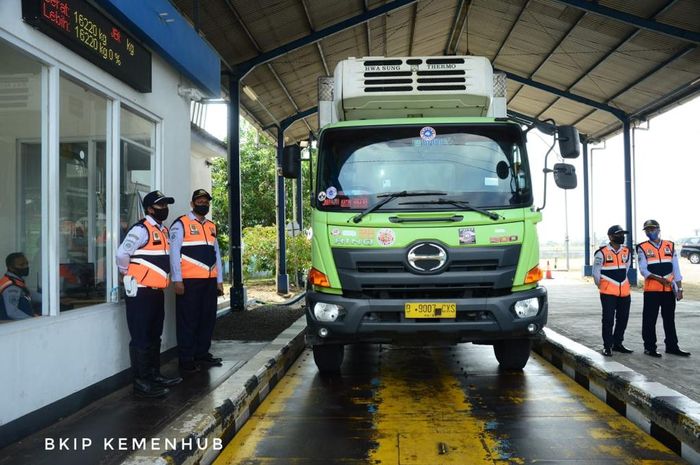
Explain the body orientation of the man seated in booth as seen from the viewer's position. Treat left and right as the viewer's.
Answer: facing the viewer and to the right of the viewer

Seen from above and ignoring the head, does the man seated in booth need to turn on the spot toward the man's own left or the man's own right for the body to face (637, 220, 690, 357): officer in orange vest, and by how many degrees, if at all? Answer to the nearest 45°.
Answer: approximately 45° to the man's own left

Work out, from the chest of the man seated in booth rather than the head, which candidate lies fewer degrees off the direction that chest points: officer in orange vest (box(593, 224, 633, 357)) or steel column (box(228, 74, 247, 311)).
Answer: the officer in orange vest

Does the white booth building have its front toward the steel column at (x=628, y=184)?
no

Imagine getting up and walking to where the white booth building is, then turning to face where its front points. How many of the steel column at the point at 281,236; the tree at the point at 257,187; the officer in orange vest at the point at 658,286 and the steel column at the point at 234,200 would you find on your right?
0

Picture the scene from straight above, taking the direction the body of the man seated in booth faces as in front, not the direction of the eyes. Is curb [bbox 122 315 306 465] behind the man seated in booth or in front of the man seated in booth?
in front

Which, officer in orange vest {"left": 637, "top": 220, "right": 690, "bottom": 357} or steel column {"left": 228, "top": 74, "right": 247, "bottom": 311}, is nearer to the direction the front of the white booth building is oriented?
the officer in orange vest

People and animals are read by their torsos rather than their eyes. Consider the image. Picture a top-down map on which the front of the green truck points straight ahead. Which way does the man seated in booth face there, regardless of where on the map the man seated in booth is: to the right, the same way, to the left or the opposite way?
to the left

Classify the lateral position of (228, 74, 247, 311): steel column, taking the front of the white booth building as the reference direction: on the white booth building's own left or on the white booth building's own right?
on the white booth building's own left

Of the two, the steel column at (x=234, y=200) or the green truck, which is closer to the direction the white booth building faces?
the green truck

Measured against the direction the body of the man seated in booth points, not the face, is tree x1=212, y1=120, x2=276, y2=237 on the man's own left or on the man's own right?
on the man's own left

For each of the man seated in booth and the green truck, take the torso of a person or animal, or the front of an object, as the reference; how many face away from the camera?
0

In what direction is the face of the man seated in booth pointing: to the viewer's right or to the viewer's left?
to the viewer's right

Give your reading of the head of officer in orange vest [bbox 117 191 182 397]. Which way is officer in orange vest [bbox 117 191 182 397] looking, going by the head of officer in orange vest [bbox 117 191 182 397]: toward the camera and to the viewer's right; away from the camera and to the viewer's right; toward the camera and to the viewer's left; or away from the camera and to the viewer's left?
toward the camera and to the viewer's right

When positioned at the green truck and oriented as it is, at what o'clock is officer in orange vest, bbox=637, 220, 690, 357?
The officer in orange vest is roughly at 10 o'clock from the green truck.

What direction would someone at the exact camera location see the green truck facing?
facing the viewer

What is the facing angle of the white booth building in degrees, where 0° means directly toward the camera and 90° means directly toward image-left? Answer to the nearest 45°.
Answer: approximately 315°

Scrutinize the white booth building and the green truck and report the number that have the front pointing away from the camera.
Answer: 0

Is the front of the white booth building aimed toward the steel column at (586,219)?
no

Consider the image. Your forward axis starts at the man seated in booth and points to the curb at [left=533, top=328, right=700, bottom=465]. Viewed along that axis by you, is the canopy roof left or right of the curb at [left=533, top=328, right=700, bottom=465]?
left
